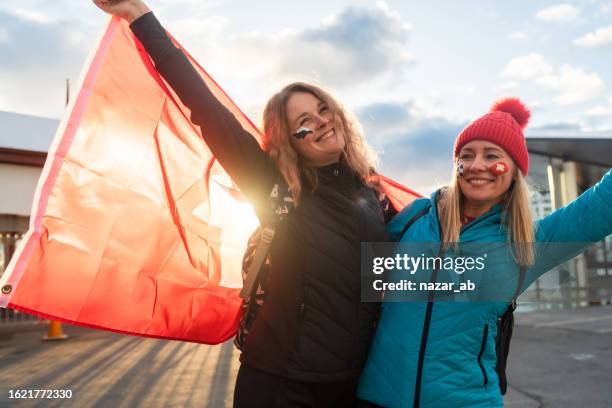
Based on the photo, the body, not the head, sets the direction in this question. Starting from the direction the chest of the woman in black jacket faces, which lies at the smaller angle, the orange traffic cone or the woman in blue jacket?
the woman in blue jacket

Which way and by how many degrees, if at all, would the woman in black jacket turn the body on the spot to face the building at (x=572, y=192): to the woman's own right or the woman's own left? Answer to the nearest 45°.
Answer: approximately 90° to the woman's own left

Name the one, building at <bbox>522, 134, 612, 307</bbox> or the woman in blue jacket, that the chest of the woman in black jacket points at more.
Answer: the woman in blue jacket

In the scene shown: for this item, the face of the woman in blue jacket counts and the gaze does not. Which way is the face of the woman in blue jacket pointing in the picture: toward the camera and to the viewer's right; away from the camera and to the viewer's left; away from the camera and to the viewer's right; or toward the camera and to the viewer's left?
toward the camera and to the viewer's left

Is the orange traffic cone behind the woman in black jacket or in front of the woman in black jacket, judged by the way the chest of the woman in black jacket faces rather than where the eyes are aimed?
behind

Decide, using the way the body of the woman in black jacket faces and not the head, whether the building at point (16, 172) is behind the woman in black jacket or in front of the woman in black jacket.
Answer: behind
